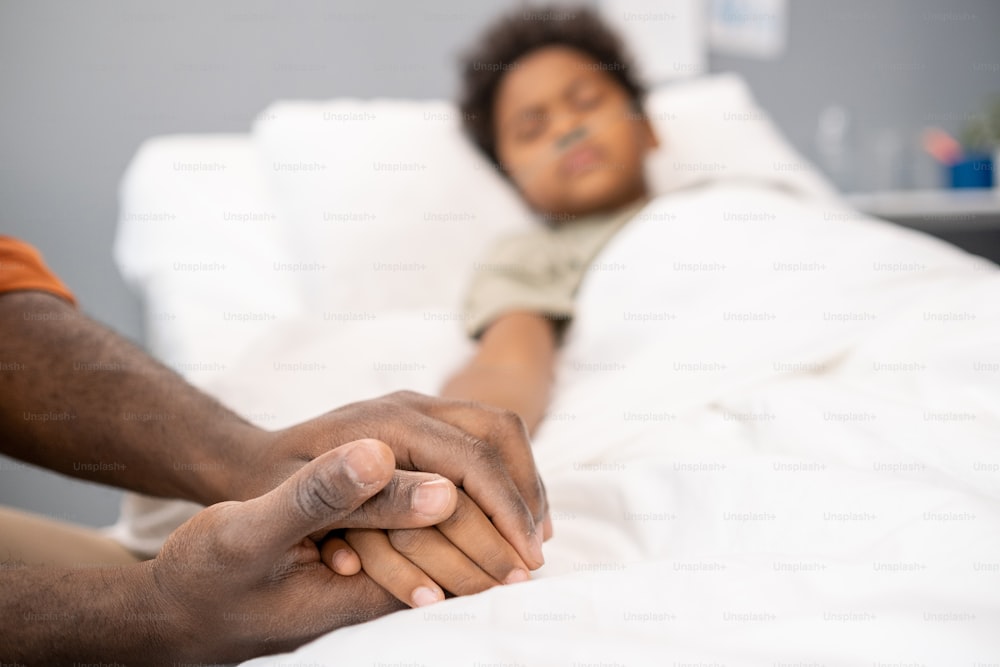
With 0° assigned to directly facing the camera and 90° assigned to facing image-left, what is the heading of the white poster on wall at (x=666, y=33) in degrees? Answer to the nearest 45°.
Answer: approximately 0°

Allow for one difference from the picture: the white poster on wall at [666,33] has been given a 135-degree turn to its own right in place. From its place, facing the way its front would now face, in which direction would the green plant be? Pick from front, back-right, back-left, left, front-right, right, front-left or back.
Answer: back-right

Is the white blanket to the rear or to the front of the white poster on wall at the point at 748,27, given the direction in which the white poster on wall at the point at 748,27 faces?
to the front

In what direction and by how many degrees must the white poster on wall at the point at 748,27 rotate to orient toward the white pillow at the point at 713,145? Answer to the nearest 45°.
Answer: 0° — it already faces it

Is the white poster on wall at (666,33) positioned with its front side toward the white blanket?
yes

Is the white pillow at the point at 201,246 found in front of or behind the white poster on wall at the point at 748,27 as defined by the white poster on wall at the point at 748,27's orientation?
in front

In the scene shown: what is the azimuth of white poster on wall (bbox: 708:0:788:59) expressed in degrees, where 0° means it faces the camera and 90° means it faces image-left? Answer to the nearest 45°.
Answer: approximately 0°

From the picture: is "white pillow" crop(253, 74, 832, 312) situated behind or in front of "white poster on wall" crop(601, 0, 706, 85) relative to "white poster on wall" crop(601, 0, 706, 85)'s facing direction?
in front
